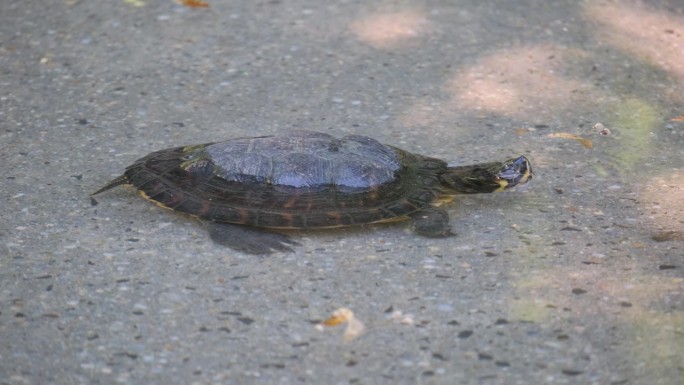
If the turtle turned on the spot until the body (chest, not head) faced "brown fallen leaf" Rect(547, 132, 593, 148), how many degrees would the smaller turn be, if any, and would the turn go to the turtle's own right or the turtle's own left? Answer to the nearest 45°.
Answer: approximately 45° to the turtle's own left

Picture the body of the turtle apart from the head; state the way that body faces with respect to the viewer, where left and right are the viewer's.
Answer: facing to the right of the viewer

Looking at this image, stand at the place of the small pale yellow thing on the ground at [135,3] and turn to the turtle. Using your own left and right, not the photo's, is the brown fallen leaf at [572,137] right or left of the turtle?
left

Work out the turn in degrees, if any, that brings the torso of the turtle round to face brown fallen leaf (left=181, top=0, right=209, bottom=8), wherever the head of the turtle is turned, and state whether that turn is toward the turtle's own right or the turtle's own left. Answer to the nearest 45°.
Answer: approximately 90° to the turtle's own left

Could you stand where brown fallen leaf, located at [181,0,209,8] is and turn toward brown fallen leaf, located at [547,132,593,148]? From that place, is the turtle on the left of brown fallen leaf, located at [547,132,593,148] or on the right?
right

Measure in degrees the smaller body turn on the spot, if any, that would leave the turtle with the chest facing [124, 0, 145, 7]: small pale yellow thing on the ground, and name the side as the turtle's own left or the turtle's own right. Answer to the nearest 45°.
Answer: approximately 135° to the turtle's own left

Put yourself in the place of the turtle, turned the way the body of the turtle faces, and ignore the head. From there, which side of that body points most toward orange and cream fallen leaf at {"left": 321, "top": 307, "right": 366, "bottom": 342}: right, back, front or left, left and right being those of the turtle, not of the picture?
right
